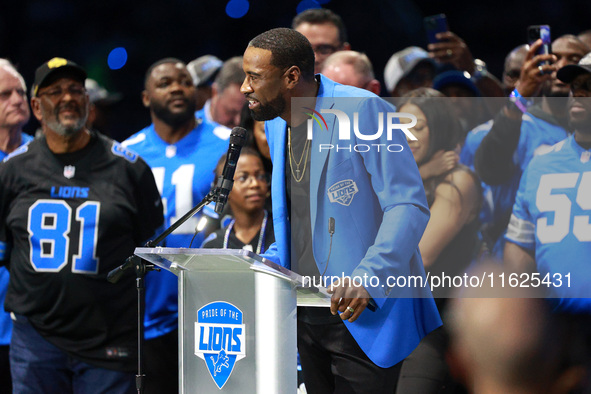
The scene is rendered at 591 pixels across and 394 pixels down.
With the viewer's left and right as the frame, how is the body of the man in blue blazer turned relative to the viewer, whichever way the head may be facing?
facing the viewer and to the left of the viewer

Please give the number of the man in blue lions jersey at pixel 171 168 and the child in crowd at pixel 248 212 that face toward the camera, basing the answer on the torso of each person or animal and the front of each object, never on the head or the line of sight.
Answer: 2

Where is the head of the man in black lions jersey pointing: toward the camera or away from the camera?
toward the camera

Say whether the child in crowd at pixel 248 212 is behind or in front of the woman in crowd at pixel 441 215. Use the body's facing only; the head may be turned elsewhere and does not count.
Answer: in front

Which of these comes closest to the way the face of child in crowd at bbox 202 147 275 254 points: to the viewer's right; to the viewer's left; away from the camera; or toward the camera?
toward the camera

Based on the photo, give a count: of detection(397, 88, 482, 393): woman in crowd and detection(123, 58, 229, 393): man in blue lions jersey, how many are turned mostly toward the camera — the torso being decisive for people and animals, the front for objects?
1

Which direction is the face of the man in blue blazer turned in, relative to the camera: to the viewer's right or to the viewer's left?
to the viewer's left

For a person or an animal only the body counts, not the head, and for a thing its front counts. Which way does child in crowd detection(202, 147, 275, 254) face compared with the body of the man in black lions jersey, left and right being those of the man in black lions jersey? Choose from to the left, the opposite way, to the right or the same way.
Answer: the same way

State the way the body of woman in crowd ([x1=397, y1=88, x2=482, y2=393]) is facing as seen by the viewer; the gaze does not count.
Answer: to the viewer's left

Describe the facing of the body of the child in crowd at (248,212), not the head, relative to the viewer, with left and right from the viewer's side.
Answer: facing the viewer

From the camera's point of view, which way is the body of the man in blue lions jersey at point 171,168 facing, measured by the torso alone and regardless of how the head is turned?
toward the camera

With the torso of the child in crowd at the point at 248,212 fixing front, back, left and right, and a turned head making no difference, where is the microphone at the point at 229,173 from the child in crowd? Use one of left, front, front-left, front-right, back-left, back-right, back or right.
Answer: front

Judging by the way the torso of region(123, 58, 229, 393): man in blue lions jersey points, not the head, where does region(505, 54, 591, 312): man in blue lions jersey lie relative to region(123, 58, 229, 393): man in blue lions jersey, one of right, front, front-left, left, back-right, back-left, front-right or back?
front-left
